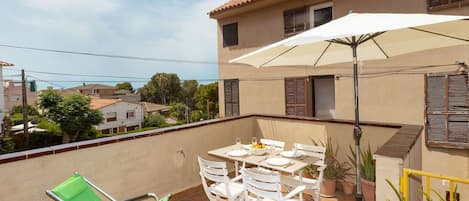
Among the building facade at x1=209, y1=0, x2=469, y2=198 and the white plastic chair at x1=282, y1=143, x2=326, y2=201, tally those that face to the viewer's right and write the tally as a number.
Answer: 0

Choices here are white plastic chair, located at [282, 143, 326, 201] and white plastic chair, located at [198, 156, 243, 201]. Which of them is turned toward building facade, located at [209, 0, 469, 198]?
white plastic chair, located at [198, 156, 243, 201]

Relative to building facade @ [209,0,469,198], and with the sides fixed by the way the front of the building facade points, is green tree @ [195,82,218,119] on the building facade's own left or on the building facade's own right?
on the building facade's own right

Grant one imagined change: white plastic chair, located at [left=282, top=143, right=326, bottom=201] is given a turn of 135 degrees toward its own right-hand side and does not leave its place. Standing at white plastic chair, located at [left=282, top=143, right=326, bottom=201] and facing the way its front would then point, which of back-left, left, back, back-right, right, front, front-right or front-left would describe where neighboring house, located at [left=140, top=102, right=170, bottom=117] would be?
front-left

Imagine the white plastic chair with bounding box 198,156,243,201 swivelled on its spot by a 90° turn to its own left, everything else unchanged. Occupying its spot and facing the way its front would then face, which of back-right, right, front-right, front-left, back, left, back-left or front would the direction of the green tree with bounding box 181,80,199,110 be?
front-right

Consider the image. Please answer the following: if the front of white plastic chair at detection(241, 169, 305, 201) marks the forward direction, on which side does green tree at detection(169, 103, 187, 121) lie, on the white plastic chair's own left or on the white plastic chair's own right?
on the white plastic chair's own left

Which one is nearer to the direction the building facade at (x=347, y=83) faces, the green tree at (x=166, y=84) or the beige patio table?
the beige patio table

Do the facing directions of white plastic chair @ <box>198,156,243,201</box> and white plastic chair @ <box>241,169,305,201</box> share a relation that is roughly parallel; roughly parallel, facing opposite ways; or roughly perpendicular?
roughly parallel

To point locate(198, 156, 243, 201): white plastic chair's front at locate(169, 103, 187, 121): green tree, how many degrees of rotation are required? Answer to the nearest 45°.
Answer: approximately 45° to its left

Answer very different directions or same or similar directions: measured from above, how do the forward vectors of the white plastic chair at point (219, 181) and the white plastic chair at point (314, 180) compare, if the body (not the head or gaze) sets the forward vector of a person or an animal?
very different directions

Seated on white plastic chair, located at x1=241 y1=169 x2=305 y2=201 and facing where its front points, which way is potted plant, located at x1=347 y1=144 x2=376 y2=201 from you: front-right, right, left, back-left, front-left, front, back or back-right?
front

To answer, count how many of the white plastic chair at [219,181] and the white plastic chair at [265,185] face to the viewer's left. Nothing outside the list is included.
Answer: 0

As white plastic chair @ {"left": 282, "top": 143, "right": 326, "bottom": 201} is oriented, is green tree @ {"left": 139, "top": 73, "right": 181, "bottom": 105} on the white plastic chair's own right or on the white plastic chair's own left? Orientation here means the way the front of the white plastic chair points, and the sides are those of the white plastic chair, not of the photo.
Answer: on the white plastic chair's own right

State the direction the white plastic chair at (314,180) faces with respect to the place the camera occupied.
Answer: facing the viewer and to the left of the viewer

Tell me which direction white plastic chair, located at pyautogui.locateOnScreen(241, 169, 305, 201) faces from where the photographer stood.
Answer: facing away from the viewer and to the right of the viewer

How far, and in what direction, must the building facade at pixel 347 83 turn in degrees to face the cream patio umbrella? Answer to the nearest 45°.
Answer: approximately 45° to its left

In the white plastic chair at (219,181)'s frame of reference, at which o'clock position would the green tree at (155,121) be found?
The green tree is roughly at 10 o'clock from the white plastic chair.

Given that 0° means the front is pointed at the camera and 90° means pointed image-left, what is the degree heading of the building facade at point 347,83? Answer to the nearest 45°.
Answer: approximately 45°

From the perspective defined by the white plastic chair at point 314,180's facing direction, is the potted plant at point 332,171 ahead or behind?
behind

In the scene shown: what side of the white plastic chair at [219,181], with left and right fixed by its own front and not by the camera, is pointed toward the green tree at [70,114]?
left
